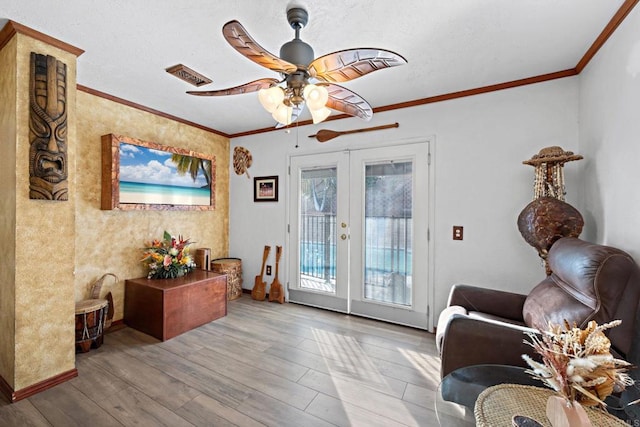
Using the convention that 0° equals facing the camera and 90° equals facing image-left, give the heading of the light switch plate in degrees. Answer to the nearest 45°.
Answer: approximately 0°

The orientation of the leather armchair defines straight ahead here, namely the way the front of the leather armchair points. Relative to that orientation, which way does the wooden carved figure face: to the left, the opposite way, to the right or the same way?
the opposite way

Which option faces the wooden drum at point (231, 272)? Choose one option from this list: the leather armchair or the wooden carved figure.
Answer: the leather armchair

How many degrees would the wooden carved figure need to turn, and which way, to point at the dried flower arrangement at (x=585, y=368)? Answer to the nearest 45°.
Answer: approximately 45° to its left

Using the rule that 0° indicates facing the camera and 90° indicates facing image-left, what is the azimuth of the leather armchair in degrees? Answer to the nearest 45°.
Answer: approximately 90°

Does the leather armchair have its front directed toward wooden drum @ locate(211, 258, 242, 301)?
yes

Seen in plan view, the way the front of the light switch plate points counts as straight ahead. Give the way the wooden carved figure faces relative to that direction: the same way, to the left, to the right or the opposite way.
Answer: to the left
